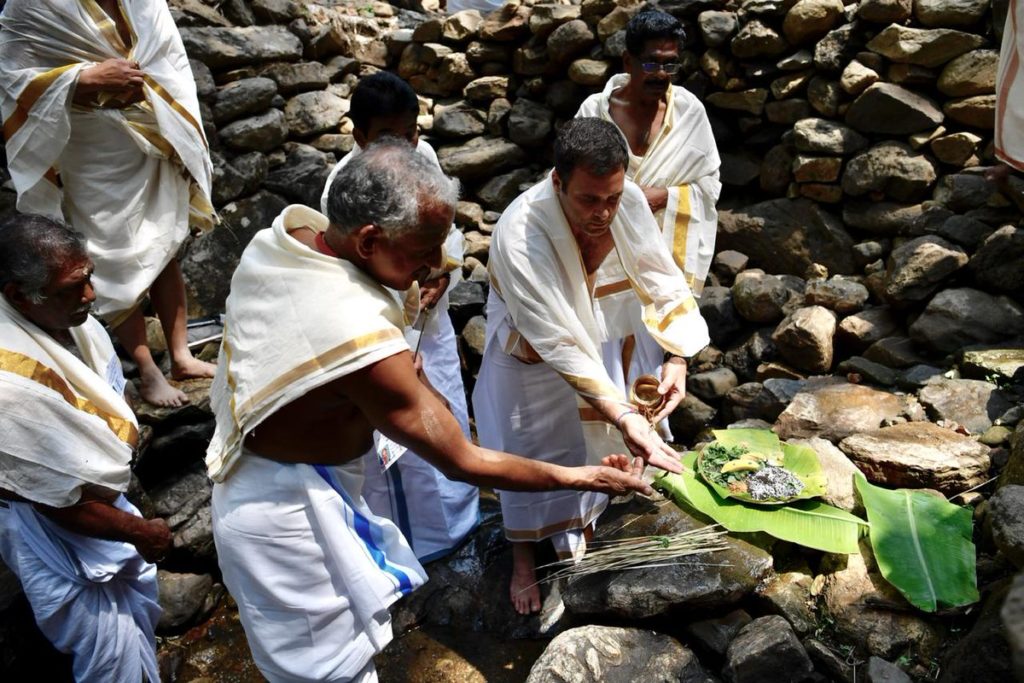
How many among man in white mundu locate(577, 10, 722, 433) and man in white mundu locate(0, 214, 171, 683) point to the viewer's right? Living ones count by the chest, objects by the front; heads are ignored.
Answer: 1

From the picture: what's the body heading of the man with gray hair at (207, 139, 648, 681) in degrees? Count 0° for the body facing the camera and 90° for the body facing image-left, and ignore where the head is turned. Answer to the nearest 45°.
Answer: approximately 270°

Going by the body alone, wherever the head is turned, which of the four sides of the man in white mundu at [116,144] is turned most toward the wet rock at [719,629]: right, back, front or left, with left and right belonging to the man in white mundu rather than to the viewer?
front

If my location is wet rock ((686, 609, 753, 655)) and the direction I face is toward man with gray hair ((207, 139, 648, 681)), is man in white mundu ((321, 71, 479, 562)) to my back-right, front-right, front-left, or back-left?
front-right

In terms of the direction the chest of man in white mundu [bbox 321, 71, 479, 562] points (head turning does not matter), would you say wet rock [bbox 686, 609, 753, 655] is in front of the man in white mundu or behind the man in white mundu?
in front

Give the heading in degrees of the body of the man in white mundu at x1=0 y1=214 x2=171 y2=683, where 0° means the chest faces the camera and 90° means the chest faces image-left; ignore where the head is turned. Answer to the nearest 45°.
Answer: approximately 270°

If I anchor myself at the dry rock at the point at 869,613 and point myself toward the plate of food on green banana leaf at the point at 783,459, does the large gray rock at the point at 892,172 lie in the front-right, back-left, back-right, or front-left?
front-right

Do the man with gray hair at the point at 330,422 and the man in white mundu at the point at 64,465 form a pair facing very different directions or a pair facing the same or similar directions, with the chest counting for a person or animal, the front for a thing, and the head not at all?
same or similar directions

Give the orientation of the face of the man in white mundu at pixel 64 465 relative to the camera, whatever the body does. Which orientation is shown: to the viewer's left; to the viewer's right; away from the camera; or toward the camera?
to the viewer's right

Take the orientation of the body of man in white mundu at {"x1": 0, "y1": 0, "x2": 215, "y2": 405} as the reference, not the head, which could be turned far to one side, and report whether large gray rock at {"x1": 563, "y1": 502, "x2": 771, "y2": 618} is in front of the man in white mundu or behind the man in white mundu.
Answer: in front

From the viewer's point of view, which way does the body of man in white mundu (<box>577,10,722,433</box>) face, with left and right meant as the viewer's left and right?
facing the viewer
